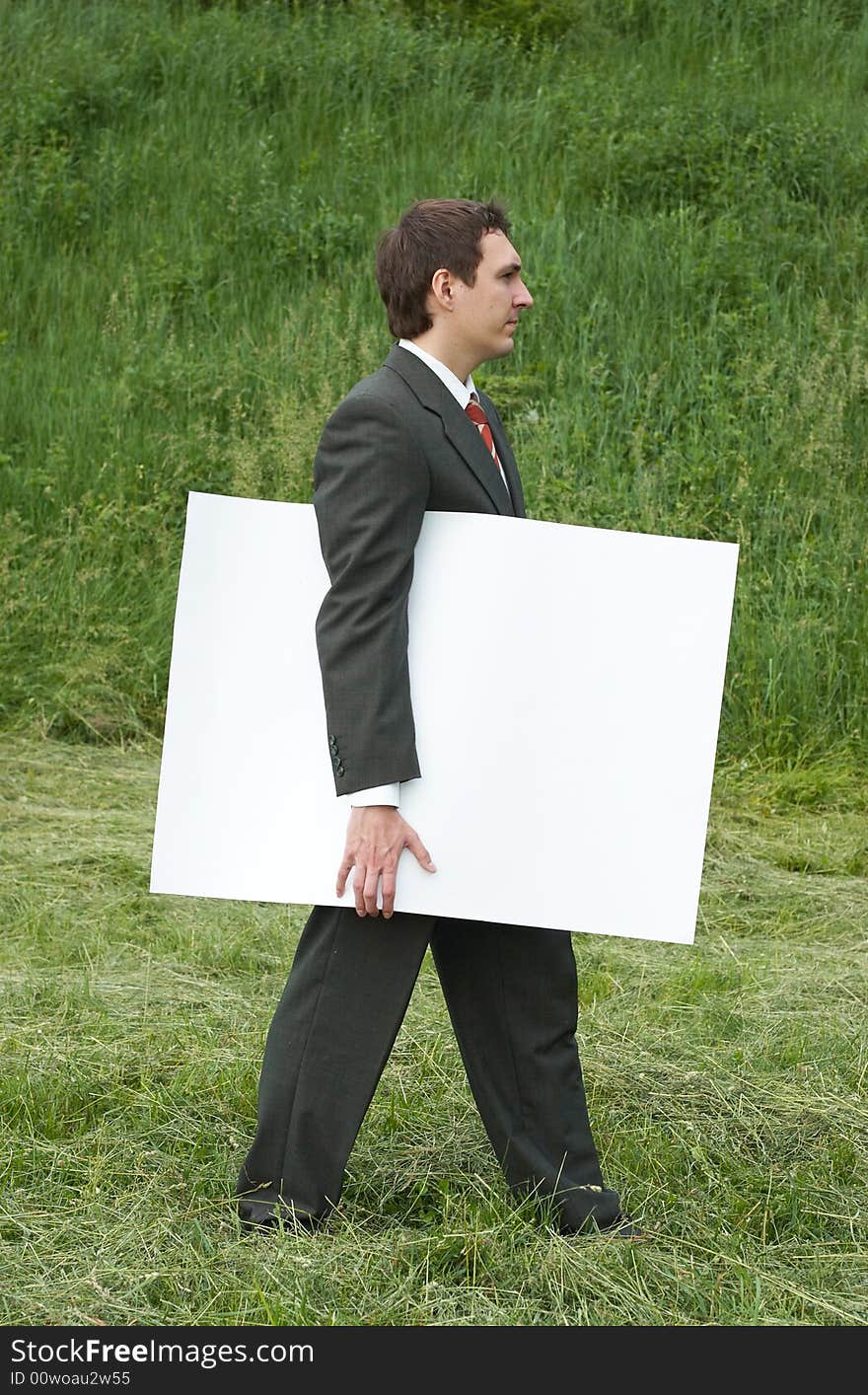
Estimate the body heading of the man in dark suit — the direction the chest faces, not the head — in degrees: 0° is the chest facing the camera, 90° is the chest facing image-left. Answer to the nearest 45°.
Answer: approximately 270°

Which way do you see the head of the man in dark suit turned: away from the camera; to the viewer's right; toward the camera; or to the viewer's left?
to the viewer's right
